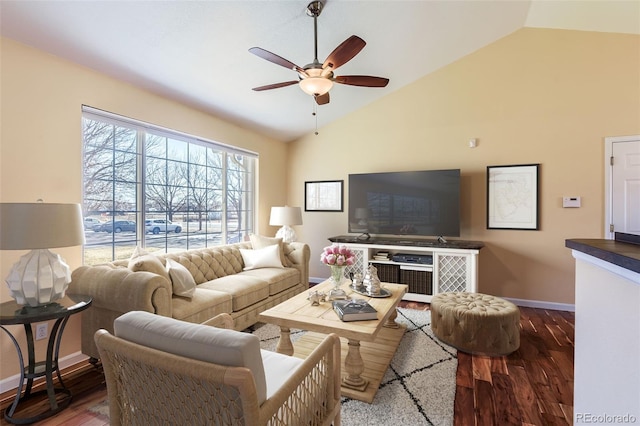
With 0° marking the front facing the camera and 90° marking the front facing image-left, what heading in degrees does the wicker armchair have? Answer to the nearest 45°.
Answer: approximately 225°

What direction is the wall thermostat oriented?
toward the camera

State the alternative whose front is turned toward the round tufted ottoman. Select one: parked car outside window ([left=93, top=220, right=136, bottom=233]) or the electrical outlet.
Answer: the electrical outlet

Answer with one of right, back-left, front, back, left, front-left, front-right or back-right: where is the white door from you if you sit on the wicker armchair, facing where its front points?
front-right

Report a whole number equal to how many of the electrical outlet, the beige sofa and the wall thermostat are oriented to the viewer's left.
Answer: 0

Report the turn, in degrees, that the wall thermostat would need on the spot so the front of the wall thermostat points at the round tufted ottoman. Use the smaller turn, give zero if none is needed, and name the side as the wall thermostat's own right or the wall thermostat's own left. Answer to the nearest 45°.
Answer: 0° — it already faces it

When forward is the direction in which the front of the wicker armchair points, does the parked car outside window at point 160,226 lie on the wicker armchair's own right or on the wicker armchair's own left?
on the wicker armchair's own left

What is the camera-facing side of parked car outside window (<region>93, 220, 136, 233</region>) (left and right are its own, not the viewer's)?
left

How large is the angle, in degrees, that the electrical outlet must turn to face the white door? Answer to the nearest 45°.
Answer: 0° — it already faces it

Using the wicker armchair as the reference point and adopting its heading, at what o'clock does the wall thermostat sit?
The wall thermostat is roughly at 1 o'clock from the wicker armchair.

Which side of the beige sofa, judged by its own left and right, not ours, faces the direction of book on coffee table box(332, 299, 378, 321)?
front

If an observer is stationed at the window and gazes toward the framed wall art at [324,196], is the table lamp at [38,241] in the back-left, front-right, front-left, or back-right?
back-right
